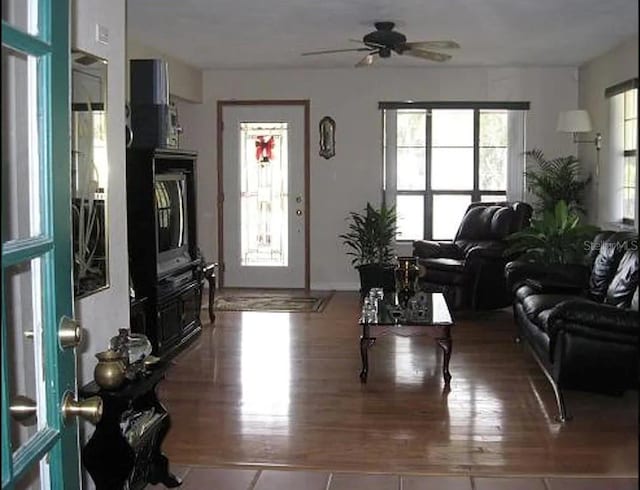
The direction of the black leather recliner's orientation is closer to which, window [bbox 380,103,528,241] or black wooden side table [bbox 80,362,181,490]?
the black wooden side table

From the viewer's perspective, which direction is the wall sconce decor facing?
toward the camera

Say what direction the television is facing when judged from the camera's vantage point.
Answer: facing the viewer and to the right of the viewer

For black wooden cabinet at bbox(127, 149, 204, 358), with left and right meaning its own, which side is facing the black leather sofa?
front

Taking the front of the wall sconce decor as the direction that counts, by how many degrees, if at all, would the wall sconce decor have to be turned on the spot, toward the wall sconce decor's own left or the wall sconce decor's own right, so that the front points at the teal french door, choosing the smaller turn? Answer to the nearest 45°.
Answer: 0° — it already faces it

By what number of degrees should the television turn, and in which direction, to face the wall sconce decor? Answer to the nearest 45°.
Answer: approximately 90° to its left

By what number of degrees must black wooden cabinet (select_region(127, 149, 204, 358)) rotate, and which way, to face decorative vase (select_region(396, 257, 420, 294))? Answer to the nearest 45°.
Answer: approximately 45° to its left

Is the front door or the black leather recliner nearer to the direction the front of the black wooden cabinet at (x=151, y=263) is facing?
the black leather recliner

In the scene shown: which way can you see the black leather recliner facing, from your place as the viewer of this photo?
facing the viewer and to the left of the viewer
